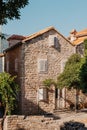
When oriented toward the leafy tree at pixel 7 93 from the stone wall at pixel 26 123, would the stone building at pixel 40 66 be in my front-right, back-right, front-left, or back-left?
front-right

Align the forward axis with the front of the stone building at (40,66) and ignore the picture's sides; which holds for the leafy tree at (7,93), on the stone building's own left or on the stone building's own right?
on the stone building's own right

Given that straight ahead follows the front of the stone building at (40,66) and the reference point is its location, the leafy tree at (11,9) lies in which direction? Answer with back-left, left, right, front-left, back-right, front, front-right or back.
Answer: front-right
